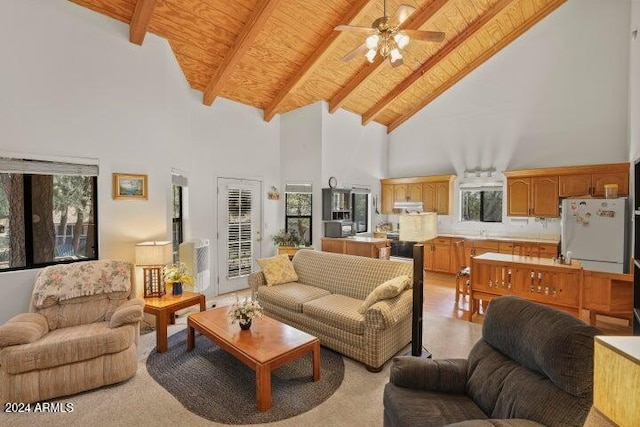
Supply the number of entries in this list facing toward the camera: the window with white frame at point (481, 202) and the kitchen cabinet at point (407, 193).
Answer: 2

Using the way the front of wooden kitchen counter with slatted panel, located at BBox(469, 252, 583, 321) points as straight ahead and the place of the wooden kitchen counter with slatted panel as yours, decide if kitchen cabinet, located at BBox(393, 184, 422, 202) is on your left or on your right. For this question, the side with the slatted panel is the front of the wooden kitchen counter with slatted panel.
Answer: on your right

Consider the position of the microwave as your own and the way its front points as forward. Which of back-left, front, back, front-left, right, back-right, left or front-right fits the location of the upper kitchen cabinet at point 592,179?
front-left

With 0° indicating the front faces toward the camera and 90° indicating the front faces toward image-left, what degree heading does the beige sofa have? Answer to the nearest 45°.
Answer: approximately 45°

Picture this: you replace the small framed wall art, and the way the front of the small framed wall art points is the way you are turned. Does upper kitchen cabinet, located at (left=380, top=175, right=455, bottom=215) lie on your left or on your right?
on your left

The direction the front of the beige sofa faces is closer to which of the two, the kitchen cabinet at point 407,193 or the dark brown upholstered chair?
the dark brown upholstered chair
